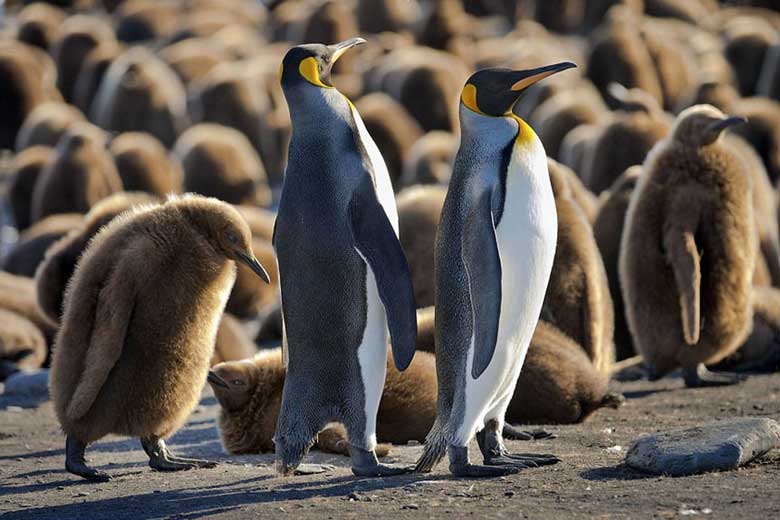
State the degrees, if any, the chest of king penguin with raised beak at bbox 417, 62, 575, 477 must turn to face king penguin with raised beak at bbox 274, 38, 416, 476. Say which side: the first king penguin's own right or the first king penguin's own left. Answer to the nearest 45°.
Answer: approximately 180°

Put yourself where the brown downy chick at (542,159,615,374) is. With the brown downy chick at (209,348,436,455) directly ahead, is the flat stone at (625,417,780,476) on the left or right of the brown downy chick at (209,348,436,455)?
left

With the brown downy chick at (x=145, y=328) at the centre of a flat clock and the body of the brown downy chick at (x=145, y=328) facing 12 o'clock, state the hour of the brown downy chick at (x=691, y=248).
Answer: the brown downy chick at (x=691, y=248) is roughly at 11 o'clock from the brown downy chick at (x=145, y=328).

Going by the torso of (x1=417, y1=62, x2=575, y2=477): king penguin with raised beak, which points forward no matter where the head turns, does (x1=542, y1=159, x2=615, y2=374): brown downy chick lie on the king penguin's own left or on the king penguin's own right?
on the king penguin's own left

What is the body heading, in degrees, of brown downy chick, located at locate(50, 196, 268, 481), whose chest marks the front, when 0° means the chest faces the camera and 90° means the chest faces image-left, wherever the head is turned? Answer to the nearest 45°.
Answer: approximately 270°

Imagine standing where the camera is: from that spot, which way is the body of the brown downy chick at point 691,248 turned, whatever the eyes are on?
to the viewer's right

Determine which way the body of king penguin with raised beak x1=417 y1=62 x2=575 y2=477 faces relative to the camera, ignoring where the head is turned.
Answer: to the viewer's right

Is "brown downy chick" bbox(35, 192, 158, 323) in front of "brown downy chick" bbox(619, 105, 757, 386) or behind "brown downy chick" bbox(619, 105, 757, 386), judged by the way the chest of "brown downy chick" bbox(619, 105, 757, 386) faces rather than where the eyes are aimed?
behind

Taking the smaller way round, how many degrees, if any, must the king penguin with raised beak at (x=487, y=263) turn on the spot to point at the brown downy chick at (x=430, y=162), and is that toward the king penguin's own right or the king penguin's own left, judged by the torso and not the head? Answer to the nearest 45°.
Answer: approximately 90° to the king penguin's own left

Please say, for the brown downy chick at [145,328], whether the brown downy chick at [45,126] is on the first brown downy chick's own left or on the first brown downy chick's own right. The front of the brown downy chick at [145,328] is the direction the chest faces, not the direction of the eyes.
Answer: on the first brown downy chick's own left
